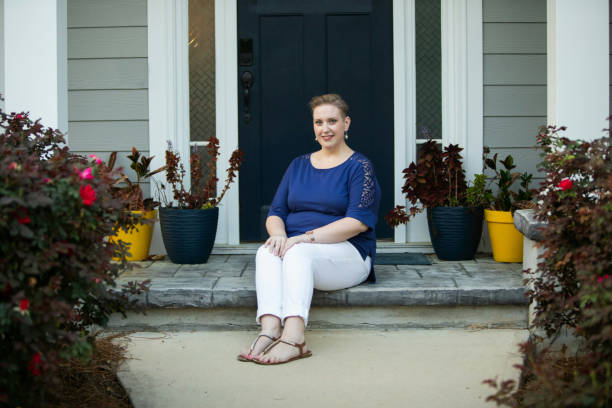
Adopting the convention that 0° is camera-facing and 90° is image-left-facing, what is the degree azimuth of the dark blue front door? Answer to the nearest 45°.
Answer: approximately 0°

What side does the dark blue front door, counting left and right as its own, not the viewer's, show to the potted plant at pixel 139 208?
right

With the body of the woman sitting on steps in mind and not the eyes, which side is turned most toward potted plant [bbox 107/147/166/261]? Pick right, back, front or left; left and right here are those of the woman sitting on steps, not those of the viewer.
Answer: right

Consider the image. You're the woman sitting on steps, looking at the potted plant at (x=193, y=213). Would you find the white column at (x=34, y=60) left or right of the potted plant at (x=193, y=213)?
left

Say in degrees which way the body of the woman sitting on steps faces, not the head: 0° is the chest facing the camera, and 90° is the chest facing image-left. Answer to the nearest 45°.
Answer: approximately 45°

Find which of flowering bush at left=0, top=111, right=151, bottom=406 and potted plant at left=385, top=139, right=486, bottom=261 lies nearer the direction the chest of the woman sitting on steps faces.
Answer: the flowering bush

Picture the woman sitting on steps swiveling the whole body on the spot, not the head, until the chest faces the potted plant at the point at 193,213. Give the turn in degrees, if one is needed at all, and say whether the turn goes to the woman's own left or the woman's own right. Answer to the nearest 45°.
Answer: approximately 90° to the woman's own right

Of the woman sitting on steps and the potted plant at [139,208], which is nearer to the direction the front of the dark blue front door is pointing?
the woman sitting on steps
